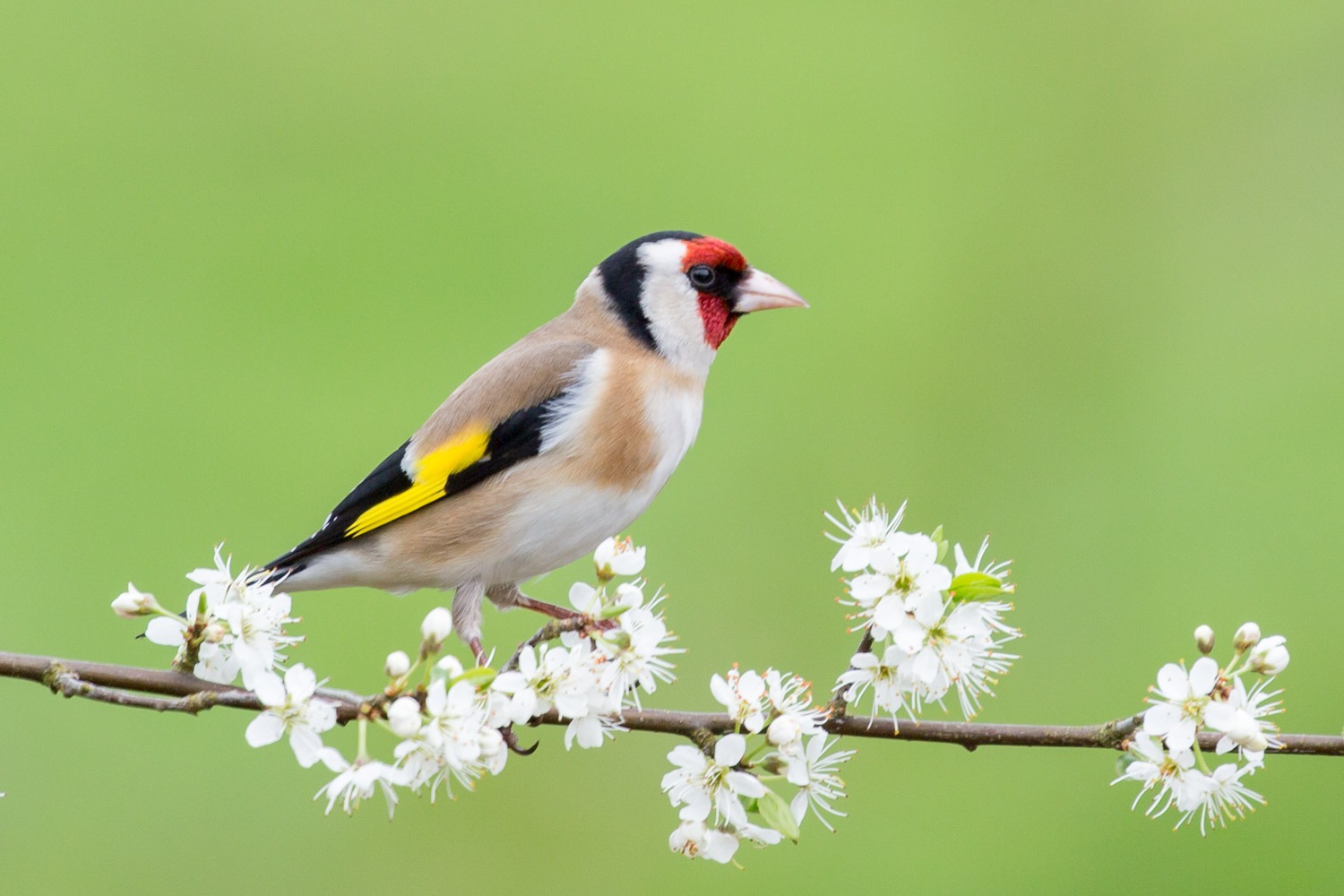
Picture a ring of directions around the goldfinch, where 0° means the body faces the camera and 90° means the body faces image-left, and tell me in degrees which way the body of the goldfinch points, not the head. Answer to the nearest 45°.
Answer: approximately 270°
